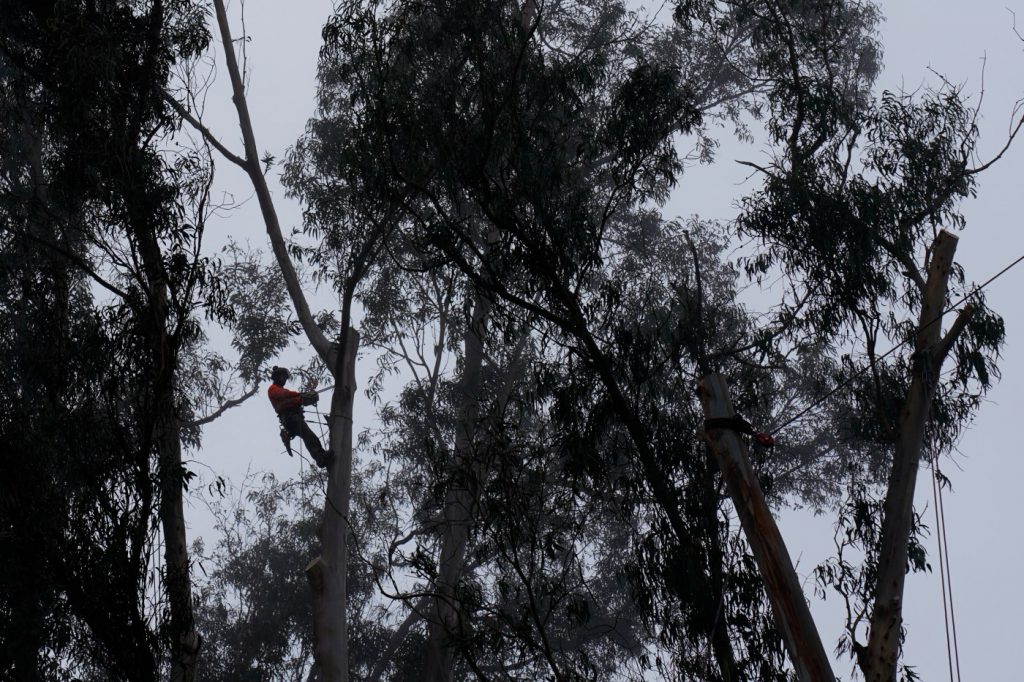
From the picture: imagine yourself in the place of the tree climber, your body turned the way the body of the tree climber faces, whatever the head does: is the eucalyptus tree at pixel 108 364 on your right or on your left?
on your right

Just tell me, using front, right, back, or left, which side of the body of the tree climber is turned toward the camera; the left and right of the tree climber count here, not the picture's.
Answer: right
